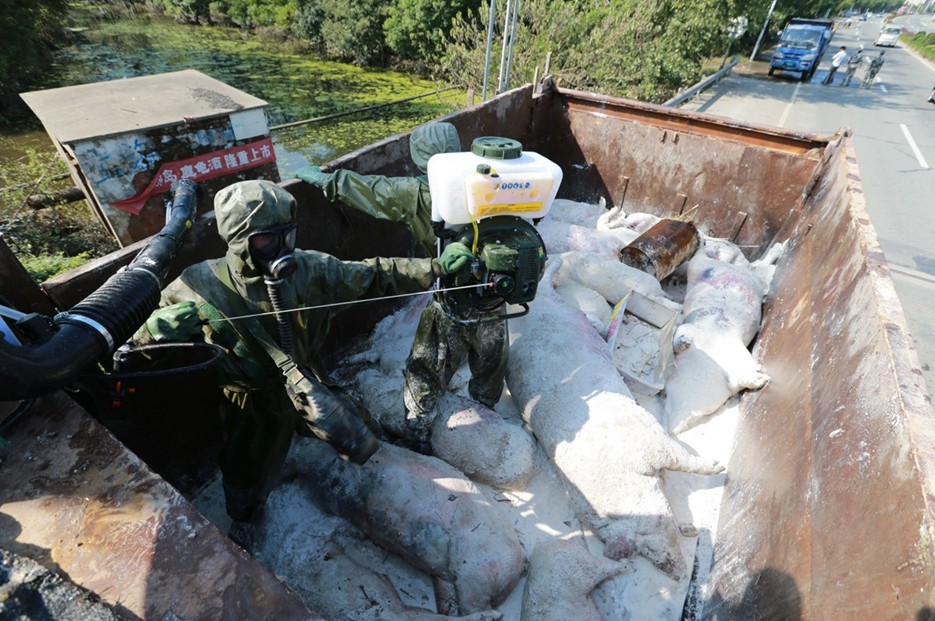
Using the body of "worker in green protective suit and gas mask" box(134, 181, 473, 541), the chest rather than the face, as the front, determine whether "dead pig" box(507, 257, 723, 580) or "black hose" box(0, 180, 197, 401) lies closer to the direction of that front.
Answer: the dead pig

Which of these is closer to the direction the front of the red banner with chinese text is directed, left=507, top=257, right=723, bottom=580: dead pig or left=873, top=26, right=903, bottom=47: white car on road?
the dead pig

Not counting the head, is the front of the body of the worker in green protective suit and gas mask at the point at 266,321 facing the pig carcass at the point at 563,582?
yes

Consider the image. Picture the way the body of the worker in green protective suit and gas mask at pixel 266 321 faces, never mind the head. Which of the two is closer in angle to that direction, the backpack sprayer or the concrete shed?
the backpack sprayer

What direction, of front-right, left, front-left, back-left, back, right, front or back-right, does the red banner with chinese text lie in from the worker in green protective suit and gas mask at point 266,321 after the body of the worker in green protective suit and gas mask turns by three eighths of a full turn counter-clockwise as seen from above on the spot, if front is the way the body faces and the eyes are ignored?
front

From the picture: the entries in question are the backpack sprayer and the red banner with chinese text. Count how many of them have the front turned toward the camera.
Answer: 2

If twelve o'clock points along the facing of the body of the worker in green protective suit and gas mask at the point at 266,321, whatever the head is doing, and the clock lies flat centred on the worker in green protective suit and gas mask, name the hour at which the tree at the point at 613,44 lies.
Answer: The tree is roughly at 9 o'clock from the worker in green protective suit and gas mask.

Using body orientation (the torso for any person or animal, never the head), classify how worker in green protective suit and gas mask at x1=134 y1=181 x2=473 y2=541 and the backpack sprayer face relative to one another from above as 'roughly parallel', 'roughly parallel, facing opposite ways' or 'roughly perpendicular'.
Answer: roughly parallel

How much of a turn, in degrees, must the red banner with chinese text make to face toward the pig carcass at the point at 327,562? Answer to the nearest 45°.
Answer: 0° — it already faces it

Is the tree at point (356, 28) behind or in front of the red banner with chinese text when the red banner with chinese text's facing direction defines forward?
behind
